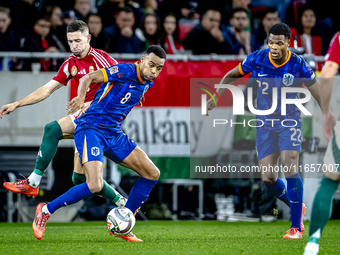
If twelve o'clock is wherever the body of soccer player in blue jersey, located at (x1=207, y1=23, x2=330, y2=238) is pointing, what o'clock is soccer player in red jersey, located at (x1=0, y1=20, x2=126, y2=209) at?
The soccer player in red jersey is roughly at 3 o'clock from the soccer player in blue jersey.

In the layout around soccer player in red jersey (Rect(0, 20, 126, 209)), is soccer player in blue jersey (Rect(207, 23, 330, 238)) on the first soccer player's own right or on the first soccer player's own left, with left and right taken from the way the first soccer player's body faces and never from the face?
on the first soccer player's own left

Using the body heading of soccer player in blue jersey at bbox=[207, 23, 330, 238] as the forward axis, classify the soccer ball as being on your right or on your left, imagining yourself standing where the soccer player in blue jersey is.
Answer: on your right

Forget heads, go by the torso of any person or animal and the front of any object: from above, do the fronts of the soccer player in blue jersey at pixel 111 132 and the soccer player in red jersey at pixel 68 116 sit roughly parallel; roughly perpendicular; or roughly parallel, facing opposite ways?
roughly perpendicular

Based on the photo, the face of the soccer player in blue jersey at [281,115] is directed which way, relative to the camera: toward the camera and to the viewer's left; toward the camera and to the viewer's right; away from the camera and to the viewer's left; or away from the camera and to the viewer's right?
toward the camera and to the viewer's left

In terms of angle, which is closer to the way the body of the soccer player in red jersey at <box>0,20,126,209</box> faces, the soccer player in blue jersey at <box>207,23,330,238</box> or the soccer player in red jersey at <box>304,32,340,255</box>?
the soccer player in red jersey

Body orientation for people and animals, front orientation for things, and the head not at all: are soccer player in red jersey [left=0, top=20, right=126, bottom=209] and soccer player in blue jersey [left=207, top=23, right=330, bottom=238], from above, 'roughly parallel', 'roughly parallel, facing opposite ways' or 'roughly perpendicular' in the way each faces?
roughly parallel

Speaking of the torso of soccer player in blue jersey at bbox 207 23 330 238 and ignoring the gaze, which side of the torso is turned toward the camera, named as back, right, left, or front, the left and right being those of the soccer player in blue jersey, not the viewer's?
front

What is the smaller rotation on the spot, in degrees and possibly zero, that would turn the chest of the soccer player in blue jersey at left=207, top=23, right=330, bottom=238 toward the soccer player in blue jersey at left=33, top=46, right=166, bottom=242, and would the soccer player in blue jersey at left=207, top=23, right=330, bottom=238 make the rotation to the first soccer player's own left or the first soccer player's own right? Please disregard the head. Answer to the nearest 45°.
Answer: approximately 45° to the first soccer player's own right

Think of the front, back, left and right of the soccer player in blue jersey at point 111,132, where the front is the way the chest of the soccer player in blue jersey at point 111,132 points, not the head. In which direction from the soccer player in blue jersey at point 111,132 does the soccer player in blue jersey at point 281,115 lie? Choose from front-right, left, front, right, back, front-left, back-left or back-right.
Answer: front-left

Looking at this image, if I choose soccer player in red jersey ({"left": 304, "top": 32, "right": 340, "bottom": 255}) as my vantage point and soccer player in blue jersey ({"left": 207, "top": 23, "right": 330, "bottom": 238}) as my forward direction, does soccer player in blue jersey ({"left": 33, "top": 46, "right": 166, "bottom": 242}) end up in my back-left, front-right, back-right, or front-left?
front-left
